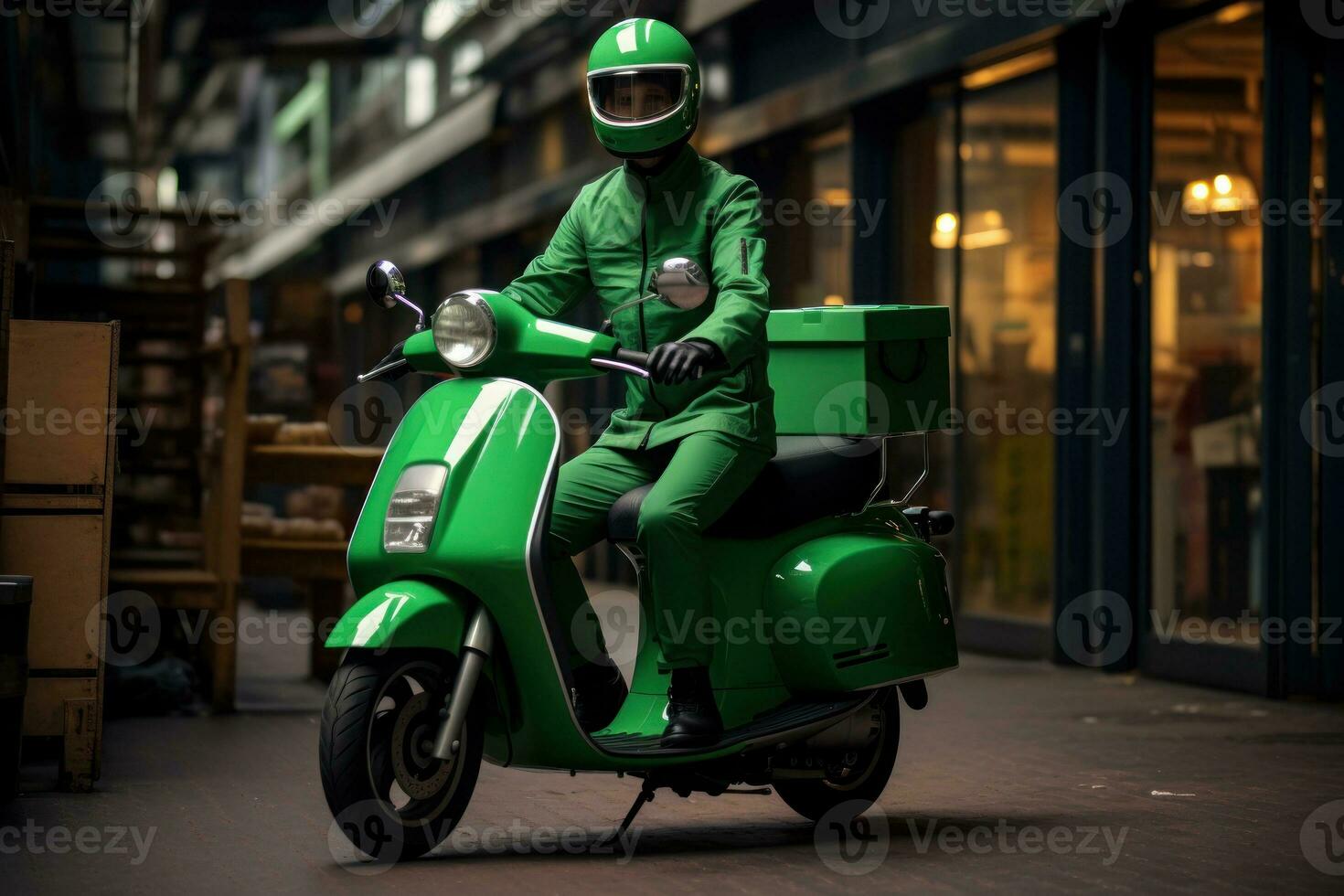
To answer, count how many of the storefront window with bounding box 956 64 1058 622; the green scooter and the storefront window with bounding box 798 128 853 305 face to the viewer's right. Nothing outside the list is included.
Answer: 0

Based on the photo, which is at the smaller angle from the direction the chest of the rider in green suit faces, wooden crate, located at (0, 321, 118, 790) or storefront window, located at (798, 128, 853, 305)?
the wooden crate

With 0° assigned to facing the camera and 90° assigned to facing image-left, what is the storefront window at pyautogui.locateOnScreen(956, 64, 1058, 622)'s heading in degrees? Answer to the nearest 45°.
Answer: approximately 45°

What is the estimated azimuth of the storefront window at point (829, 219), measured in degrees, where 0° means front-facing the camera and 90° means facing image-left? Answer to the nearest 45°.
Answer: approximately 45°

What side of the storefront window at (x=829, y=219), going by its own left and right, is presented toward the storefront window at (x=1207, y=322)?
left

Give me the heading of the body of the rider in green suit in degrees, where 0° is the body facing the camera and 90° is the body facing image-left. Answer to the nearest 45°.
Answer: approximately 45°
